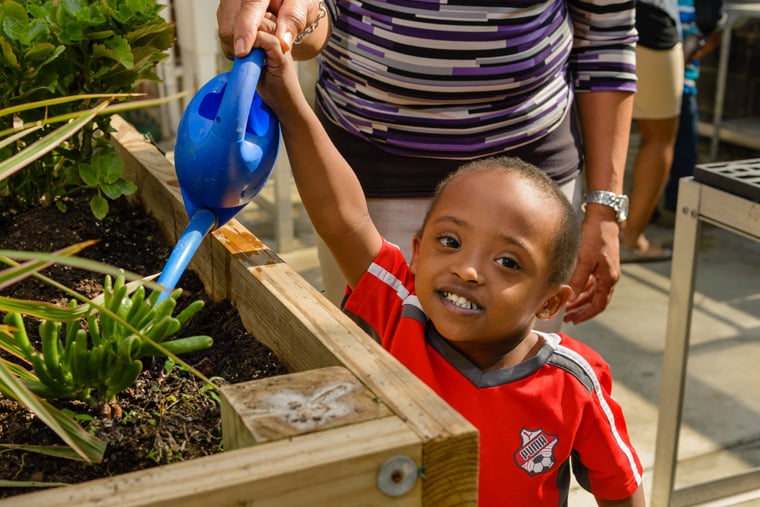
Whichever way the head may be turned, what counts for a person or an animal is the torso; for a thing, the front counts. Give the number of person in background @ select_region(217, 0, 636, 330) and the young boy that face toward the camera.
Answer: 2

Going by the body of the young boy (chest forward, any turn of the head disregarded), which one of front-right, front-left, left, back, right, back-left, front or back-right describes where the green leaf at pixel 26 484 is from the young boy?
front-right

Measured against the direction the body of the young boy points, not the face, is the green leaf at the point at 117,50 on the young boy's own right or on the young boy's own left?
on the young boy's own right

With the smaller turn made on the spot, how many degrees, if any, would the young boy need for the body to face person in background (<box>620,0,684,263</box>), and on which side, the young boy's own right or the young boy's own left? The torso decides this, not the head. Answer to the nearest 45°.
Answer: approximately 180°

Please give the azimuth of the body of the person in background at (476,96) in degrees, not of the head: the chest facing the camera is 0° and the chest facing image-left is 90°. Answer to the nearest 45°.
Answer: approximately 0°
